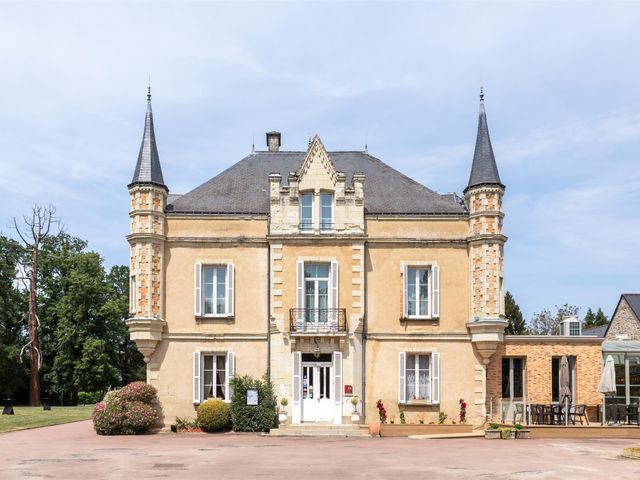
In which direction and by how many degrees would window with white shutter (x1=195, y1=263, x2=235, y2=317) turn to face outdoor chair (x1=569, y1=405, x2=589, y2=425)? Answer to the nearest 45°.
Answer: approximately 90° to its left

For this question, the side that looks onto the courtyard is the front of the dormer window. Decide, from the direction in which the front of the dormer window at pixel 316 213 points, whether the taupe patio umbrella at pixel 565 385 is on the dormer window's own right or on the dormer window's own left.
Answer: on the dormer window's own left

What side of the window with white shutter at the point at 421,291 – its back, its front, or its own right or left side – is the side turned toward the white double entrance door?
right

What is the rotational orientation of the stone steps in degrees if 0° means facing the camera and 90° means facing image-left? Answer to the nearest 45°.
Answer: approximately 0°
